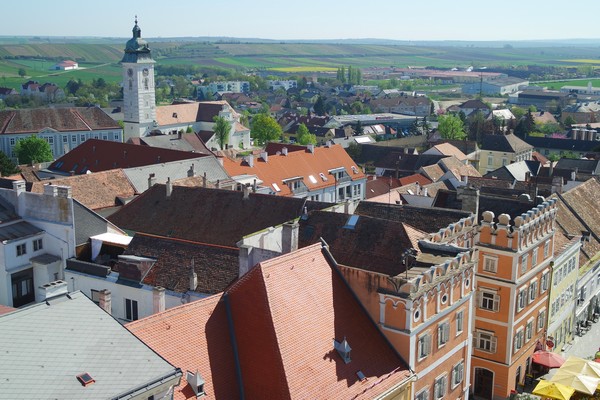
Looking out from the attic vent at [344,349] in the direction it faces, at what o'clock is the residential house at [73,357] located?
The residential house is roughly at 3 o'clock from the attic vent.

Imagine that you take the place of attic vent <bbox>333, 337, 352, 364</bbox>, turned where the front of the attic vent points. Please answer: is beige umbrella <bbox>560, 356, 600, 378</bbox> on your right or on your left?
on your left

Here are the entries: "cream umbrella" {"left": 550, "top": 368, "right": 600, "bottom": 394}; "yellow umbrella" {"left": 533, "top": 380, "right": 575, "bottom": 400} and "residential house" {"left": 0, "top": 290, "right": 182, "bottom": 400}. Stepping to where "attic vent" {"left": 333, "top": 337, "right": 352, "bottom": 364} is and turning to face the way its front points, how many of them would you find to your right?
1

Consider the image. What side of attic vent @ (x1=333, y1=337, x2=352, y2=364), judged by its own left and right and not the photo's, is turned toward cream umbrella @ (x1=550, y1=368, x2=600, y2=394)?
left

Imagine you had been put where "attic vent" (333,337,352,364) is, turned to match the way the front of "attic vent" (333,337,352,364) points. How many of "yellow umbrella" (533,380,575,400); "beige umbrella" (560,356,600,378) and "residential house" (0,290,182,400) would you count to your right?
1

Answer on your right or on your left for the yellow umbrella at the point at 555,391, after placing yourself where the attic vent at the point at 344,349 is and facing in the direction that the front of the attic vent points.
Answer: on your left
